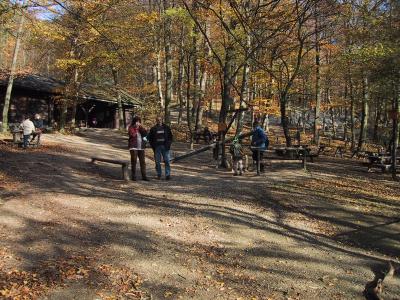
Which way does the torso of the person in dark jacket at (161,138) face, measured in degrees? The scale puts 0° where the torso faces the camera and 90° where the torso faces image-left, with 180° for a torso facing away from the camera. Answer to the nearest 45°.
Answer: approximately 0°

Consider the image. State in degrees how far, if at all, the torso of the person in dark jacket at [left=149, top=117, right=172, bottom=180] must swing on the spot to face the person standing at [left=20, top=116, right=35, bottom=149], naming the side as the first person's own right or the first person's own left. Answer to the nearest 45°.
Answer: approximately 135° to the first person's own right

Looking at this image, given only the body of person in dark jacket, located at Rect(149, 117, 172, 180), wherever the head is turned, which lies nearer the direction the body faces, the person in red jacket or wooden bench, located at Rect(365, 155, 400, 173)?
the person in red jacket

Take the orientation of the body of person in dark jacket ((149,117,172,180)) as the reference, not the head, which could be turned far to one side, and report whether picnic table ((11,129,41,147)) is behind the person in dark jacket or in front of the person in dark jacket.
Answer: behind

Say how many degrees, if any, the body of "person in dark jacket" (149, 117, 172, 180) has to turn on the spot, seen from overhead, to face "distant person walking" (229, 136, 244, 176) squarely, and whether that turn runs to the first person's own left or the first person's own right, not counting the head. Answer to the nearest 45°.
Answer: approximately 135° to the first person's own left

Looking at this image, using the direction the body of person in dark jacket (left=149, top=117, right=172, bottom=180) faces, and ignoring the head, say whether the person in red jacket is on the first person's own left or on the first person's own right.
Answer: on the first person's own right

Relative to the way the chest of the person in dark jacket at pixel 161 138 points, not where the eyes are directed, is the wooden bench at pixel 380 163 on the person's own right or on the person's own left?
on the person's own left

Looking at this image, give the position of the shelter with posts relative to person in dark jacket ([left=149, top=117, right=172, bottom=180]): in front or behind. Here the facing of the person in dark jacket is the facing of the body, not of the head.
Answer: behind
